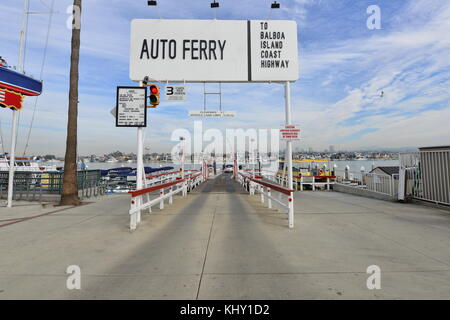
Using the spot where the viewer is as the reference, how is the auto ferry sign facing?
facing the viewer

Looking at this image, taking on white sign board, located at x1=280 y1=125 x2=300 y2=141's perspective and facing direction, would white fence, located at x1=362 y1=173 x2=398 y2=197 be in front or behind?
behind

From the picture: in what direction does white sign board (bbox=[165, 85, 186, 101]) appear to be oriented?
toward the camera

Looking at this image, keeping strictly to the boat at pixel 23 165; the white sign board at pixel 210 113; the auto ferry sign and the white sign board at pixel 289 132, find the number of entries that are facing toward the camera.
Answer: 3
